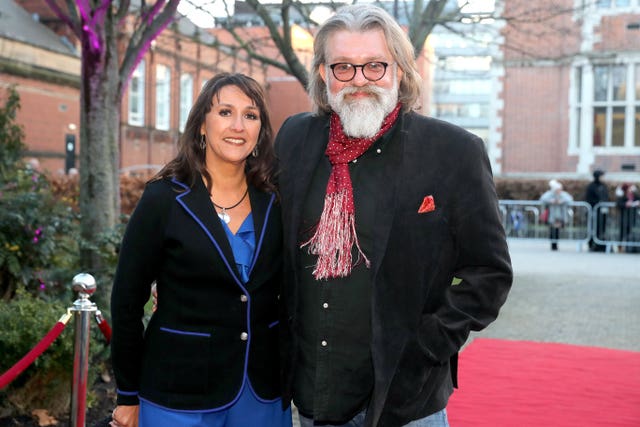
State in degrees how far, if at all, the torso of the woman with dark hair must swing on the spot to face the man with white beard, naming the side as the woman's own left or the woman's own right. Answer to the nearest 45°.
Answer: approximately 45° to the woman's own left

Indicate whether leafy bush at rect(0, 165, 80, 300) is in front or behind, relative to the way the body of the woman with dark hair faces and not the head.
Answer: behind

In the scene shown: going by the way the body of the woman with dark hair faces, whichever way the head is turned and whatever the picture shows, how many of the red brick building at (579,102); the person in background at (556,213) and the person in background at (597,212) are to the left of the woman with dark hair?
3

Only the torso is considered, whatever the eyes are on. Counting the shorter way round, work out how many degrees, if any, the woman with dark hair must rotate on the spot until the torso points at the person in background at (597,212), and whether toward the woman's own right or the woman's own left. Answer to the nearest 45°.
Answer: approximately 90° to the woman's own left

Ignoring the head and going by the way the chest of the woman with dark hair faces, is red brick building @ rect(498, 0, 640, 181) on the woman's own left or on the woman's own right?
on the woman's own left

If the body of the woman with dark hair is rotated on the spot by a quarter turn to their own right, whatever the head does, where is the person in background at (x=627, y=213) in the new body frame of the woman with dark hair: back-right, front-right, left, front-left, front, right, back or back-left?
back

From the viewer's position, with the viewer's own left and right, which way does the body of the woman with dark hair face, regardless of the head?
facing the viewer and to the right of the viewer
